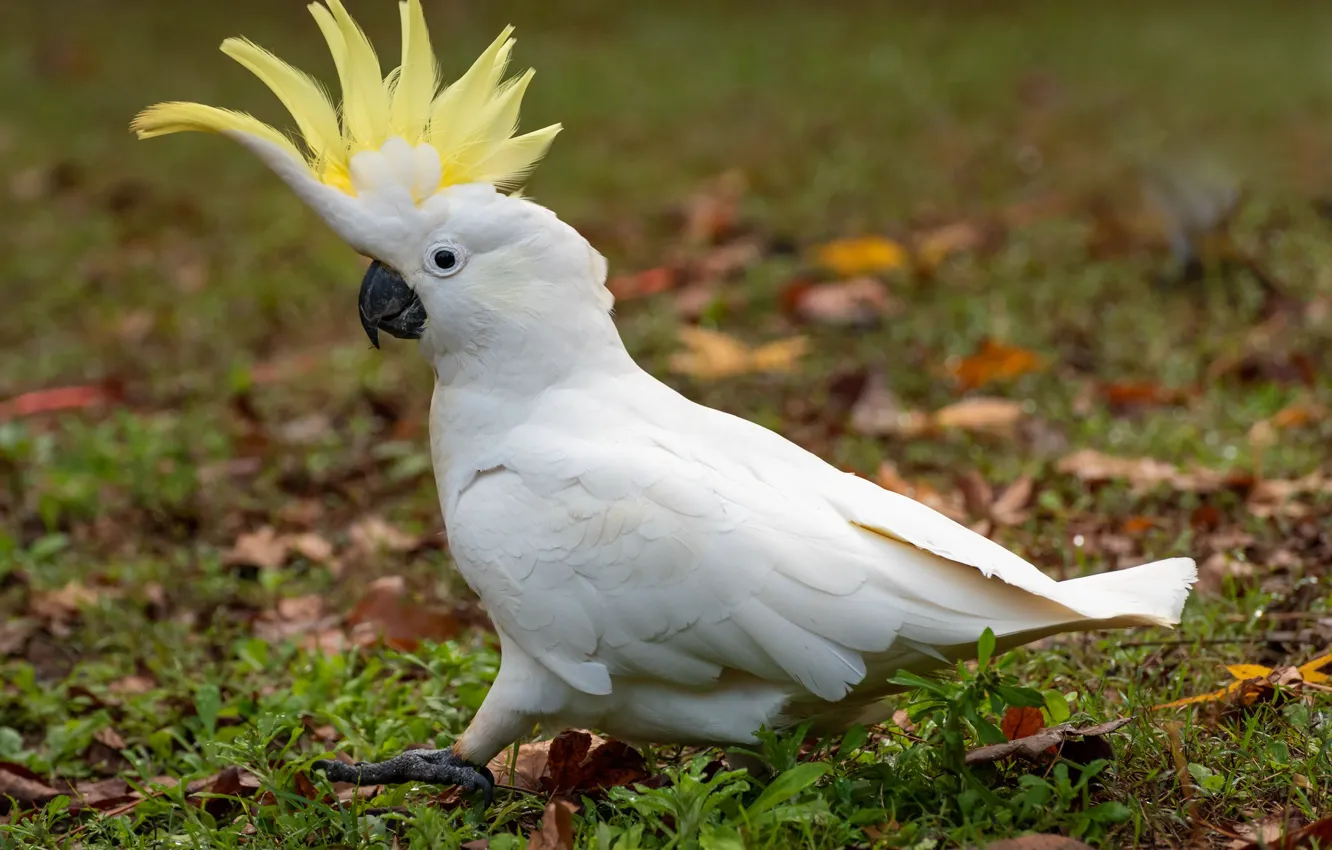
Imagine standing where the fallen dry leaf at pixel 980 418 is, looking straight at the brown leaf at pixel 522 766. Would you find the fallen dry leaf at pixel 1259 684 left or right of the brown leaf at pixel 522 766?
left

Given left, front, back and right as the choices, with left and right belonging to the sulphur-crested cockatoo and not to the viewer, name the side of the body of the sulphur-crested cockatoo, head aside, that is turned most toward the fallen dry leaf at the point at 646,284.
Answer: right

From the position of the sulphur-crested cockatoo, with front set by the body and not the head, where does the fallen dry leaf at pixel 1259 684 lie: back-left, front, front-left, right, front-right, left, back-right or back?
back

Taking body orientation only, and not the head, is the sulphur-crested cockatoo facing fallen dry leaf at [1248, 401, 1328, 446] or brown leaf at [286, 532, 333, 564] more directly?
the brown leaf

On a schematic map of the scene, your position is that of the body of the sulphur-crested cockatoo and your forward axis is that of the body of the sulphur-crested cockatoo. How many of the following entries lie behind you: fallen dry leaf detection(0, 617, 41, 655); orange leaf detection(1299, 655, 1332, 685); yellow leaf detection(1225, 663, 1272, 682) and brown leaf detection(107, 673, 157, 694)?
2

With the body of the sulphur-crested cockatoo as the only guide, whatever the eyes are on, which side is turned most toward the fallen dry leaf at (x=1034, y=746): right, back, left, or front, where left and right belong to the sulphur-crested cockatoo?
back

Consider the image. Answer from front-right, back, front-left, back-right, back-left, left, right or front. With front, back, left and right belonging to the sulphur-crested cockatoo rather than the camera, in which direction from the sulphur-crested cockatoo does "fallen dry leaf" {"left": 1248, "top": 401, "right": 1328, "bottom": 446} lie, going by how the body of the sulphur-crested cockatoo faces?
back-right

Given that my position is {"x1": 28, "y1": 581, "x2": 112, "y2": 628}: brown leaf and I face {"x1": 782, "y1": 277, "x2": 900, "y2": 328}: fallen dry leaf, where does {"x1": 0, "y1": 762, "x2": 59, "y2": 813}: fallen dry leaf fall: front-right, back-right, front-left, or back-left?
back-right

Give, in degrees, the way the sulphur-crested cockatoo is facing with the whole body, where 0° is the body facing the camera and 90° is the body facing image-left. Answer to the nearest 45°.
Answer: approximately 90°

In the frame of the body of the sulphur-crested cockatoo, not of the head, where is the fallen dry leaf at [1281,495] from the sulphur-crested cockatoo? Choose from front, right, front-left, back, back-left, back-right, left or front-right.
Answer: back-right

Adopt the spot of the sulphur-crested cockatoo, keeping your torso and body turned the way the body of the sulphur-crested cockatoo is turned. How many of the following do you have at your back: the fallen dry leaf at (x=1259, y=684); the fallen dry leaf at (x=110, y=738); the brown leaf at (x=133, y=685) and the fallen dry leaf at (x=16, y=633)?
1

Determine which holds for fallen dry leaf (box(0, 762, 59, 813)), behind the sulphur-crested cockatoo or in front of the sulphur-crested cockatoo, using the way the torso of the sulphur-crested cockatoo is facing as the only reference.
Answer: in front

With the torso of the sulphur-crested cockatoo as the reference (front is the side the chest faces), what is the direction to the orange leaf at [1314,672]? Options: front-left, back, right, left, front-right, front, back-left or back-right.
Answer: back
